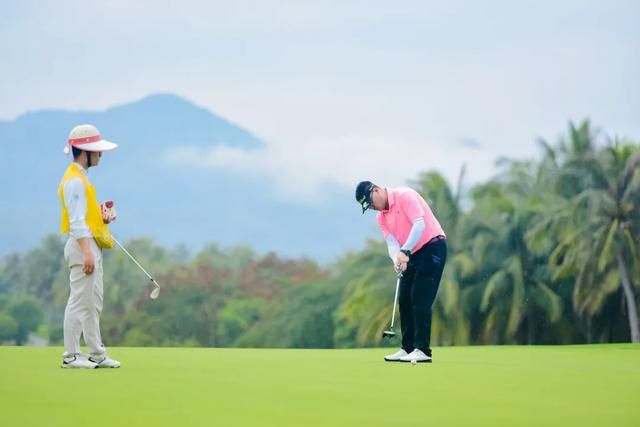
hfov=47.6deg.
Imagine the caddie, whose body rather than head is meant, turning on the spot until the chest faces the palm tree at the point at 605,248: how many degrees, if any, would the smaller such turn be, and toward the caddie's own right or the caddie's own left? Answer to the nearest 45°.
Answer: approximately 45° to the caddie's own left

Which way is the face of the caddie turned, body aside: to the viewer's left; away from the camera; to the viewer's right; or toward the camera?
to the viewer's right

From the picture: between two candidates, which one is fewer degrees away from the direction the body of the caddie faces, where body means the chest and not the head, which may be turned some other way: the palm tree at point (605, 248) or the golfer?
the golfer

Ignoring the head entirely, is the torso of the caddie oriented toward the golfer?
yes

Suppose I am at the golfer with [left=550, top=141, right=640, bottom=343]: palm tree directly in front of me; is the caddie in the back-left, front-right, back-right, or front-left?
back-left

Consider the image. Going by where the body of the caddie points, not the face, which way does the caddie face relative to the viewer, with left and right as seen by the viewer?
facing to the right of the viewer
